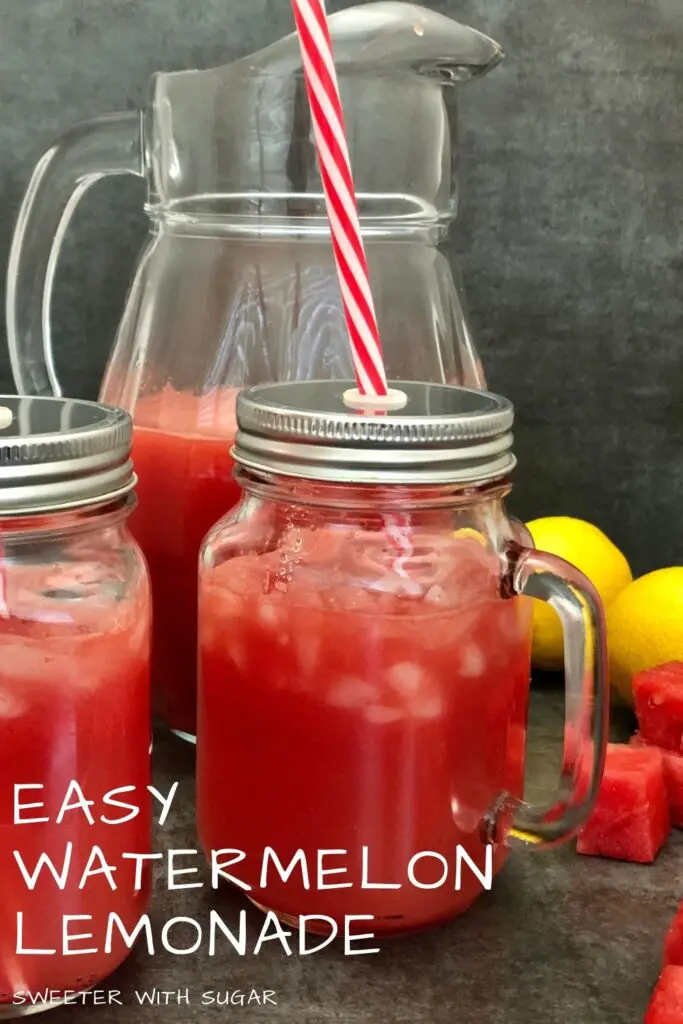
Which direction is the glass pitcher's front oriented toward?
to the viewer's right
